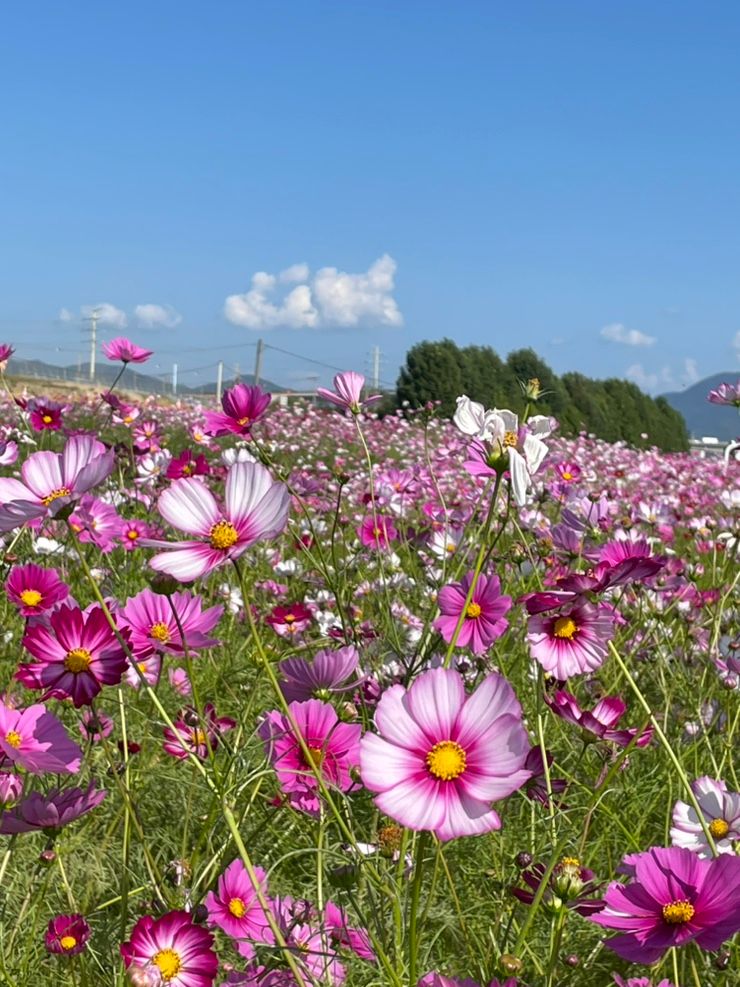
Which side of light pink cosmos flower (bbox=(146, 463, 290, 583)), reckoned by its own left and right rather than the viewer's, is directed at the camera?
front

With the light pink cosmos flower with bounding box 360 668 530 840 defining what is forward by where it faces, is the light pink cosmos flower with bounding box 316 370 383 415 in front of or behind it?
behind

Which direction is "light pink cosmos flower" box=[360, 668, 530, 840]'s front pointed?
toward the camera

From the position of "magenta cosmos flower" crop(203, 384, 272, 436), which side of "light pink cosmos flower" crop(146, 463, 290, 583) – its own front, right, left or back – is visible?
back

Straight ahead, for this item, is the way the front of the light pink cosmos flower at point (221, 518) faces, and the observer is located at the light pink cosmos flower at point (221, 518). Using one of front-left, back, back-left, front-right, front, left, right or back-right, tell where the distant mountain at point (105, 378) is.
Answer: back

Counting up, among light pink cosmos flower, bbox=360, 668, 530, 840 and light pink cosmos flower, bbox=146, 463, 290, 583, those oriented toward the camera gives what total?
2

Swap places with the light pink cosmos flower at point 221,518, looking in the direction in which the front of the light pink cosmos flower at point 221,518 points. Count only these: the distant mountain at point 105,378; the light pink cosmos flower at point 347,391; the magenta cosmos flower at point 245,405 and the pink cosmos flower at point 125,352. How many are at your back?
4

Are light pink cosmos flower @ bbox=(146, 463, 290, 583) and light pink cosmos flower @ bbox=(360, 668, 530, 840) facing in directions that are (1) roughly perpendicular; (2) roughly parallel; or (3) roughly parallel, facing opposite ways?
roughly parallel
